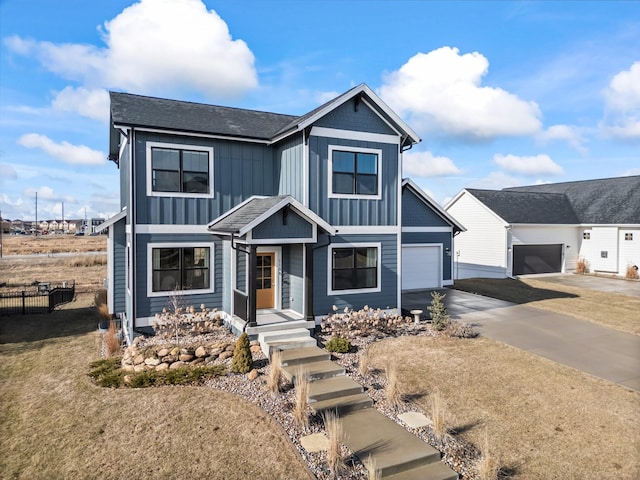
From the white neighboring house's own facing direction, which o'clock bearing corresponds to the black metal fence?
The black metal fence is roughly at 3 o'clock from the white neighboring house.

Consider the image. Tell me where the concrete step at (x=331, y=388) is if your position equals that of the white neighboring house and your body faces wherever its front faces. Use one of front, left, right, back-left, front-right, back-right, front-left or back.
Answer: front-right

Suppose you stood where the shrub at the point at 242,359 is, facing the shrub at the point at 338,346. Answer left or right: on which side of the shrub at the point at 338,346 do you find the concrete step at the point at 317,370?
right

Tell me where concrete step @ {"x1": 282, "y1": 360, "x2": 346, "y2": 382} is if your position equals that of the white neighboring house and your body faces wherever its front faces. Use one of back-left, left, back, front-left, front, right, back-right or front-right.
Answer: front-right

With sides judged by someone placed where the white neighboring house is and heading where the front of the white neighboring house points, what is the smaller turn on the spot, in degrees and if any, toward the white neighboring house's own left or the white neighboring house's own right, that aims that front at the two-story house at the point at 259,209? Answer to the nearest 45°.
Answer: approximately 45° to the white neighboring house's own right

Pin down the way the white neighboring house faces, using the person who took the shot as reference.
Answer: facing the viewer and to the right of the viewer

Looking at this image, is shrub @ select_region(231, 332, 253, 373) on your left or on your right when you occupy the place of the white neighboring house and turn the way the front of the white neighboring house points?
on your right

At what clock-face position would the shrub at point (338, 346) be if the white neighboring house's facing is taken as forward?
The shrub is roughly at 2 o'clock from the white neighboring house.
